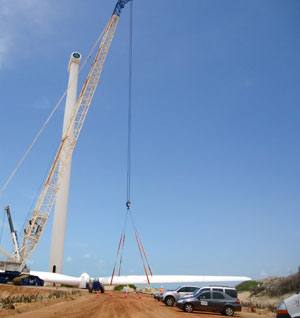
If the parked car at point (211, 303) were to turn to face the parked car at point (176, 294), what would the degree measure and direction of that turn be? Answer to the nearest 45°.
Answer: approximately 45° to its right

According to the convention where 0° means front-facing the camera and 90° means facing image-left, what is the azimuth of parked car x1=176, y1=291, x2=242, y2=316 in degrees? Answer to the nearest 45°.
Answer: approximately 90°

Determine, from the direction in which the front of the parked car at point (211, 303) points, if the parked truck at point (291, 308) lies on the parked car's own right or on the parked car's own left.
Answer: on the parked car's own left
